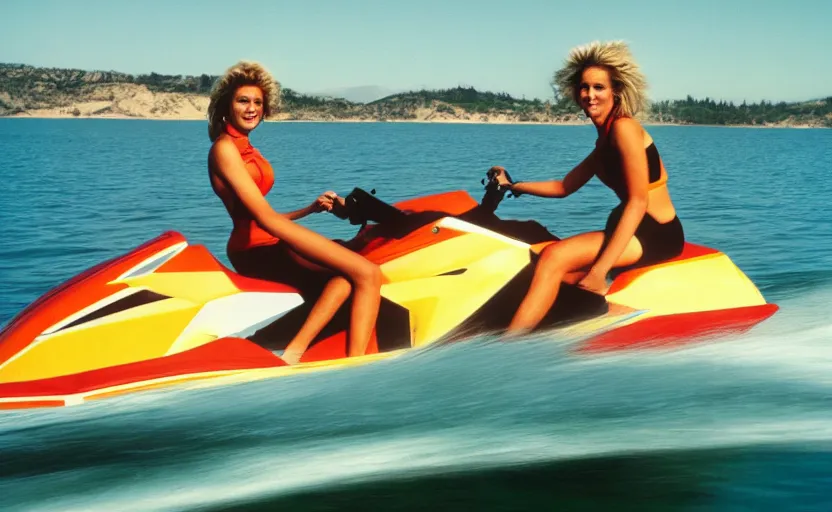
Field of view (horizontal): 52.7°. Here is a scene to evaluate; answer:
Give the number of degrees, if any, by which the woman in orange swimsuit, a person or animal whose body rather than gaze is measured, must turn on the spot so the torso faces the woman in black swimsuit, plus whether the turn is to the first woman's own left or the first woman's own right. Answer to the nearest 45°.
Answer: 0° — they already face them

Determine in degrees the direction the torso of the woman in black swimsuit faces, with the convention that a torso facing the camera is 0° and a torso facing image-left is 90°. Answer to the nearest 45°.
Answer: approximately 90°

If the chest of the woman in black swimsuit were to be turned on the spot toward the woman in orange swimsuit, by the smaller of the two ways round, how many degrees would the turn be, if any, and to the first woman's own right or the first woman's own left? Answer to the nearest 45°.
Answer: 0° — they already face them

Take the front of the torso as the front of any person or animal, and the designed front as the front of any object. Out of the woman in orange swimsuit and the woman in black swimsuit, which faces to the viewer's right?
the woman in orange swimsuit

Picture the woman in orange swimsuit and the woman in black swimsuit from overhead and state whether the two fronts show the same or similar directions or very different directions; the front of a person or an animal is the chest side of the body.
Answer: very different directions
